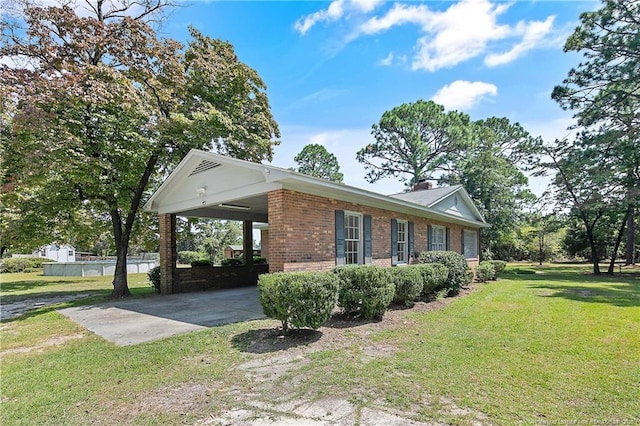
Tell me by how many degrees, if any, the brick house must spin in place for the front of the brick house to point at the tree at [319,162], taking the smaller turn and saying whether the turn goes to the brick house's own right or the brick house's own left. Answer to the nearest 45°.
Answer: approximately 135° to the brick house's own left

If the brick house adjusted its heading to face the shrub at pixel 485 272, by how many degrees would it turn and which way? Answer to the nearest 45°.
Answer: approximately 90° to its left

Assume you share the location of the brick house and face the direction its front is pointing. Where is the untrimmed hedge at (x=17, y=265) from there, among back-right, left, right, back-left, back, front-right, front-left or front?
back

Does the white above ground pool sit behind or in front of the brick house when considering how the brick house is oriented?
behind

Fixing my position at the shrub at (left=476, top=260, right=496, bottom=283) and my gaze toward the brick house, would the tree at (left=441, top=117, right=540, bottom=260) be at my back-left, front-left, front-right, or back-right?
back-right

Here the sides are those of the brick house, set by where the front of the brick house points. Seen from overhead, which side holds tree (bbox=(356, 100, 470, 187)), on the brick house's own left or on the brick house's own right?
on the brick house's own left

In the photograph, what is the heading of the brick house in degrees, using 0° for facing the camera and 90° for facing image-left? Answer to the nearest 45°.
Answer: approximately 315°

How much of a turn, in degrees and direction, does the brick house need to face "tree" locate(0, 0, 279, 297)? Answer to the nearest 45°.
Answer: approximately 135° to its right

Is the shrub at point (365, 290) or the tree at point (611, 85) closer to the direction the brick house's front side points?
the shrub

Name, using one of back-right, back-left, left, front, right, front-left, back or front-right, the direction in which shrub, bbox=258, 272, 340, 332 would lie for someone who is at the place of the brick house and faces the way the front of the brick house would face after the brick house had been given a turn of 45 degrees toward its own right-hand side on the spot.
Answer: front

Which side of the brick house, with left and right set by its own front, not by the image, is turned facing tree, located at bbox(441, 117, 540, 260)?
left
